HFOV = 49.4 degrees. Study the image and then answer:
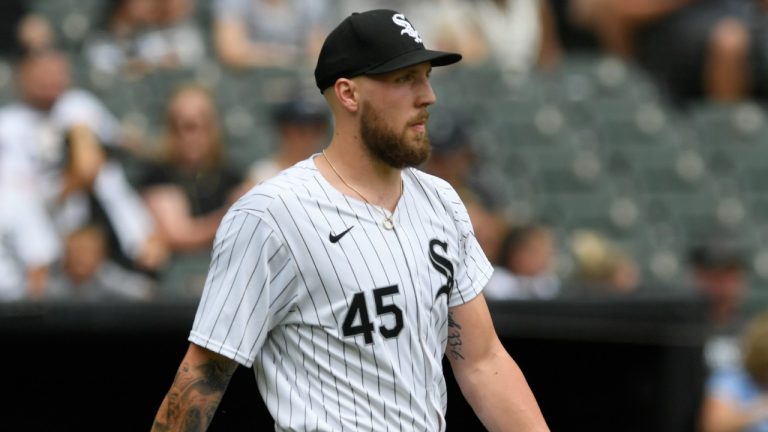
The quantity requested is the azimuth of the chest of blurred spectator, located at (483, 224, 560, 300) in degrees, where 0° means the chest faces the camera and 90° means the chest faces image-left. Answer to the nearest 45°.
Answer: approximately 315°

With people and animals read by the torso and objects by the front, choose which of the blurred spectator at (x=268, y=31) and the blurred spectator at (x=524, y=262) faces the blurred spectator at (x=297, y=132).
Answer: the blurred spectator at (x=268, y=31)

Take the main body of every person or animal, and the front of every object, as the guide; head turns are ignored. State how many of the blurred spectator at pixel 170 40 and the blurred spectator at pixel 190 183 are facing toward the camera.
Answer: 2

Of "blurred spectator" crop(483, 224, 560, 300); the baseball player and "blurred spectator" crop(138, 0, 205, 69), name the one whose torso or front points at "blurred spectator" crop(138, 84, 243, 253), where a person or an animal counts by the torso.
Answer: "blurred spectator" crop(138, 0, 205, 69)

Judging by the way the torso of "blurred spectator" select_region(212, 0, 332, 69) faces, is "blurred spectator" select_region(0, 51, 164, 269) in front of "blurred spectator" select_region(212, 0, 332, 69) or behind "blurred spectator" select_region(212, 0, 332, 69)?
in front

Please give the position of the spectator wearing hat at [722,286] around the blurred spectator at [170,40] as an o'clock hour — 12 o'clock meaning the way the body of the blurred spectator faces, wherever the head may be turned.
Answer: The spectator wearing hat is roughly at 10 o'clock from the blurred spectator.

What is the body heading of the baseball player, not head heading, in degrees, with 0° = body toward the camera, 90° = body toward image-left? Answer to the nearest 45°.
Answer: approximately 315°

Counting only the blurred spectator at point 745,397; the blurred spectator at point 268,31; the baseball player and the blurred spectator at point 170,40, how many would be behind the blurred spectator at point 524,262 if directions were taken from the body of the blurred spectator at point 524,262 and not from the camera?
2

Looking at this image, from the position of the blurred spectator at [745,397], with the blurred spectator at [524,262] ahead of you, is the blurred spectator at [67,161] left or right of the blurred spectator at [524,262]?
left

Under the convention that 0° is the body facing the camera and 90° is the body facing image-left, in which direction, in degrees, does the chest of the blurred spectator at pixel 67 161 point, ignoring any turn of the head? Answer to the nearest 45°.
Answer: approximately 315°

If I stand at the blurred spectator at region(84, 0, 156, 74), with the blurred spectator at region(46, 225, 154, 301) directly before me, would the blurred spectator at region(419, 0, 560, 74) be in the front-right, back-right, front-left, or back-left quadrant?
back-left

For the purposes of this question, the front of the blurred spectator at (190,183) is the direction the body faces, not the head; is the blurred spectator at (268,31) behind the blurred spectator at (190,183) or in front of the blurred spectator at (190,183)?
behind

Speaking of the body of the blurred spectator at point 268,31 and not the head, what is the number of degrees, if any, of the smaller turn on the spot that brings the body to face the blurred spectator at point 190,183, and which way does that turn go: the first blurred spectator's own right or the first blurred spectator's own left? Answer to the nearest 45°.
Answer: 0° — they already face them
